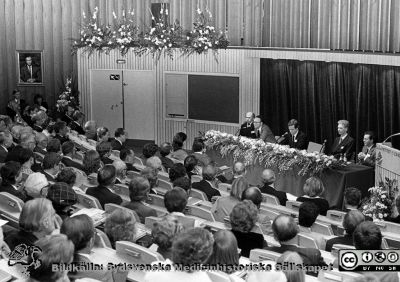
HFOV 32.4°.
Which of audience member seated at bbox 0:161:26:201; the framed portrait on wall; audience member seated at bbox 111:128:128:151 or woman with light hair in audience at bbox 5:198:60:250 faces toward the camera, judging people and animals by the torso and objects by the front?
the framed portrait on wall

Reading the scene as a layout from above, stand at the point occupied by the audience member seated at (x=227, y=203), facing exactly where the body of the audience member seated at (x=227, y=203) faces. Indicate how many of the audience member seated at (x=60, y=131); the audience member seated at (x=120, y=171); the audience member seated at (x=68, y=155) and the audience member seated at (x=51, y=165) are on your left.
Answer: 4

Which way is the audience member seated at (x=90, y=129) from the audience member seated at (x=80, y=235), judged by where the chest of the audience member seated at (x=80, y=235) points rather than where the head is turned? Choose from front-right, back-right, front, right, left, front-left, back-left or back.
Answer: front-left

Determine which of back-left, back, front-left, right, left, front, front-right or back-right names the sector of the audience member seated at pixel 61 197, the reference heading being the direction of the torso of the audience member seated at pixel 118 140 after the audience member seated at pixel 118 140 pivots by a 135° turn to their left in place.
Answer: back-left

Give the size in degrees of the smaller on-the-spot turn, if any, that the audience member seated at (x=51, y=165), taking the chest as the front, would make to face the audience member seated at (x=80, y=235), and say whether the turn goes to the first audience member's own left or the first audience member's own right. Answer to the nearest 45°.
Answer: approximately 135° to the first audience member's own right

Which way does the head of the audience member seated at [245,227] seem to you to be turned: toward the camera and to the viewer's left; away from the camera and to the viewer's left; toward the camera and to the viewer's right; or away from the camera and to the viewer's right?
away from the camera and to the viewer's right

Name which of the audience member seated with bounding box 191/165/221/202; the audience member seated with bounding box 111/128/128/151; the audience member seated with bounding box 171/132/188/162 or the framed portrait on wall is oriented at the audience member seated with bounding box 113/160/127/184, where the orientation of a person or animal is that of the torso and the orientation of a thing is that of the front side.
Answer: the framed portrait on wall

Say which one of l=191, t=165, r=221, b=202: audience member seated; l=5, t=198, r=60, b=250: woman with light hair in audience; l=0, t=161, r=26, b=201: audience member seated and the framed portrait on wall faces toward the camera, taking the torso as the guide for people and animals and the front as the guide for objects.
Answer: the framed portrait on wall

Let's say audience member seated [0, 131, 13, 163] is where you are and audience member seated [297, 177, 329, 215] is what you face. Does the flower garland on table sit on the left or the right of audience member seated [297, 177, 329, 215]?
left

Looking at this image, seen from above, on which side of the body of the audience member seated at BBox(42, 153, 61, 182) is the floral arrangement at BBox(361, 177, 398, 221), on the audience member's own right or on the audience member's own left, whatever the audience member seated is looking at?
on the audience member's own right

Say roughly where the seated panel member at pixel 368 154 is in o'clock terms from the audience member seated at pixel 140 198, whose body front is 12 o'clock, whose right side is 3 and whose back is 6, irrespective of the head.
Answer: The seated panel member is roughly at 12 o'clock from the audience member seated.

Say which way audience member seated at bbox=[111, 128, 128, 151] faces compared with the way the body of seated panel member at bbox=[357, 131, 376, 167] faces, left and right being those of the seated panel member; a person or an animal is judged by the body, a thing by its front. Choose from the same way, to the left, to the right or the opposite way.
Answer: the opposite way

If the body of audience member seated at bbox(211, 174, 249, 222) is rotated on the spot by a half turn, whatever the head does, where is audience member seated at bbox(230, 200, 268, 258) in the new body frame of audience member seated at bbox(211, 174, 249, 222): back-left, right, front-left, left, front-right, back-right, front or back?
front-left

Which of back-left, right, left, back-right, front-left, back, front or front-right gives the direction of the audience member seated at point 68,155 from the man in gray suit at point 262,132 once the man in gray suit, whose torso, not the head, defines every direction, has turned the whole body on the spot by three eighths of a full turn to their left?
back-right

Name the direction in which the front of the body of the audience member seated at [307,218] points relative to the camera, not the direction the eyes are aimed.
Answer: away from the camera

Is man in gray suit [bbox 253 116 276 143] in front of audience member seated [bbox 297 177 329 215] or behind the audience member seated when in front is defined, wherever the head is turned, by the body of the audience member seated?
in front

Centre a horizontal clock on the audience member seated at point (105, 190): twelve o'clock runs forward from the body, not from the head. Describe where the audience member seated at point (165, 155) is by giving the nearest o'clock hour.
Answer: the audience member seated at point (165, 155) is roughly at 11 o'clock from the audience member seated at point (105, 190).

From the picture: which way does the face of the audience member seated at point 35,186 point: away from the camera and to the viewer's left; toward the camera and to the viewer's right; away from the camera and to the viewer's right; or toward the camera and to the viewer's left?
away from the camera and to the viewer's right

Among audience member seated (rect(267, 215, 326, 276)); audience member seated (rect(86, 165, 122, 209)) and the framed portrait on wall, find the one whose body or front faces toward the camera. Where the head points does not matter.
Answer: the framed portrait on wall
